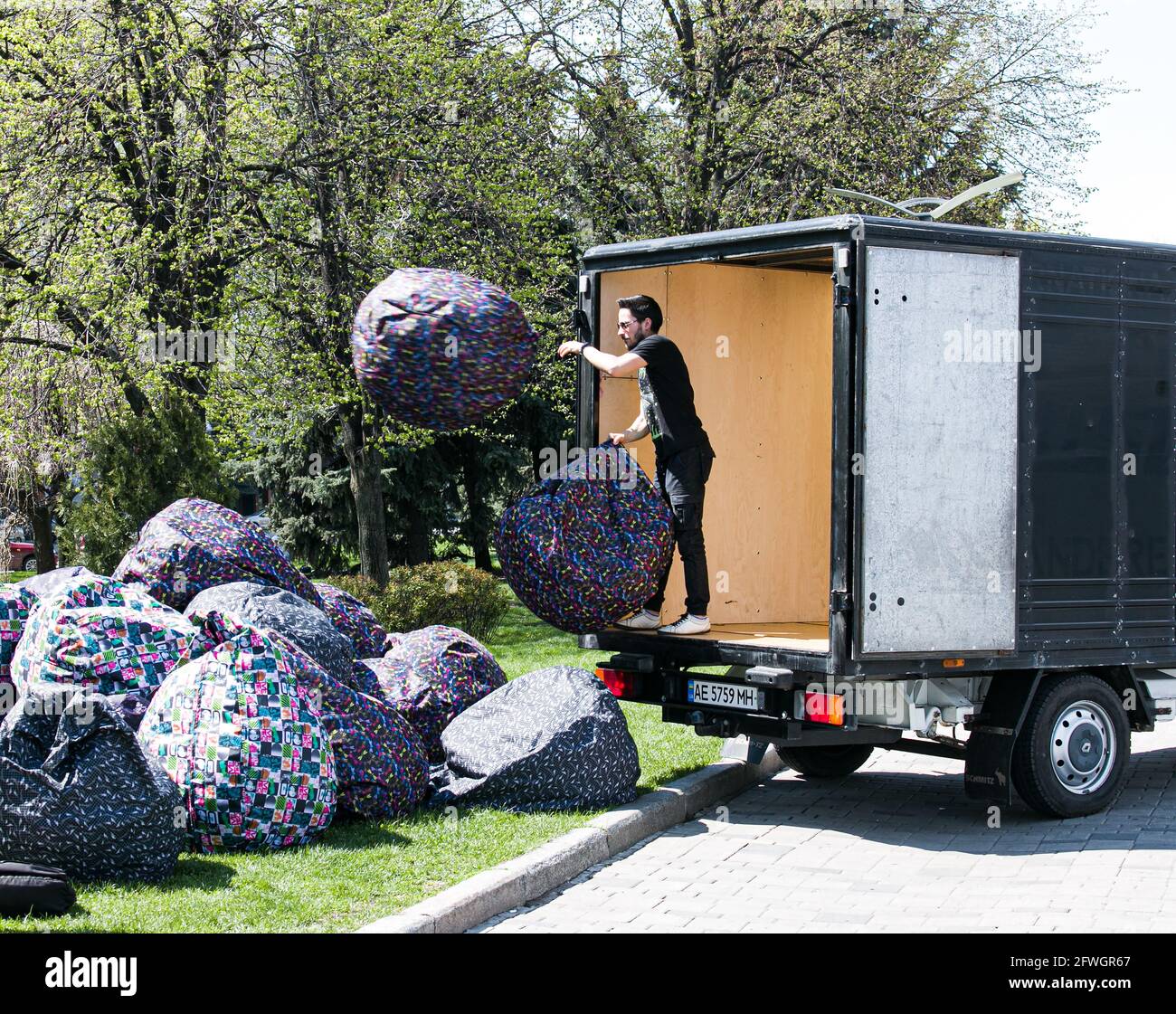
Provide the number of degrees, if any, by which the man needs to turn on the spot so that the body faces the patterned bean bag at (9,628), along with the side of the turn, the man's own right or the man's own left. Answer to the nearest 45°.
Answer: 0° — they already face it

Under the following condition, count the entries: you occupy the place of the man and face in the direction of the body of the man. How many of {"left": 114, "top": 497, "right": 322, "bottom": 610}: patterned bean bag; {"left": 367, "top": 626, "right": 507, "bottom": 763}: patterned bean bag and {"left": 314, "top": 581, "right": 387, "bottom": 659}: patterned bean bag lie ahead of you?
3

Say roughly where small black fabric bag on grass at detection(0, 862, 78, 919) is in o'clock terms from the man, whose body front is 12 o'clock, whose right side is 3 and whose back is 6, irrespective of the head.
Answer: The small black fabric bag on grass is roughly at 10 o'clock from the man.

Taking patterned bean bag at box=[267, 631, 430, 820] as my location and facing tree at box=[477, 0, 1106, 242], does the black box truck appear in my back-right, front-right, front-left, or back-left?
front-right

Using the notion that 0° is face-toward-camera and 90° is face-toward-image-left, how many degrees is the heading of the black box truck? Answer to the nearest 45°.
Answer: approximately 225°

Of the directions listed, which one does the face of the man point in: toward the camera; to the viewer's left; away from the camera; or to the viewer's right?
to the viewer's left

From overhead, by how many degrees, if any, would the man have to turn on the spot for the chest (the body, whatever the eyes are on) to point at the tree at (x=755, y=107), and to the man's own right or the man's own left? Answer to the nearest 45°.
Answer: approximately 90° to the man's own right

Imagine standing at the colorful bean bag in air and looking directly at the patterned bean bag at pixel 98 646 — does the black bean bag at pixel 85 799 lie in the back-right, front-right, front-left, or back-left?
front-left

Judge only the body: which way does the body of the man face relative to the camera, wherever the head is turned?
to the viewer's left

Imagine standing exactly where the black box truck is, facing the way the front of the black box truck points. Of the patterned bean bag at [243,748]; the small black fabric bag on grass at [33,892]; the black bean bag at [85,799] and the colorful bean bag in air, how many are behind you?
4

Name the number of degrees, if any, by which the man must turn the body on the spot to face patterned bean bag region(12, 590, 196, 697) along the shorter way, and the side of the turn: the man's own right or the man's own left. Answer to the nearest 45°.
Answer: approximately 45° to the man's own left

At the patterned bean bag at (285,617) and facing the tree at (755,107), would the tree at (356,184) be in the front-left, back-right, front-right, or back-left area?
front-left
